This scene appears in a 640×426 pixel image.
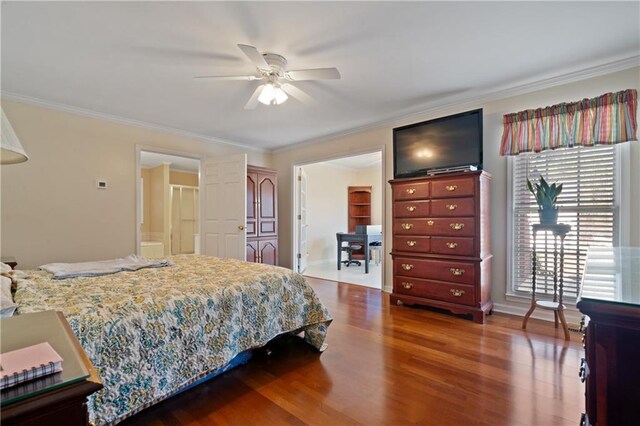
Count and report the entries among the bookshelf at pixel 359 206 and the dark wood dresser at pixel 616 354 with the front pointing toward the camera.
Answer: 1

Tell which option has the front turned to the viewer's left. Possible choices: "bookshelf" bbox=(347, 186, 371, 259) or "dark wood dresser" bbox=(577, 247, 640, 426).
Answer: the dark wood dresser

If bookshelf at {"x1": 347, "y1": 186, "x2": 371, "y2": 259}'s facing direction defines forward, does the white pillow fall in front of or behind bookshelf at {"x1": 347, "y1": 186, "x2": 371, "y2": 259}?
in front

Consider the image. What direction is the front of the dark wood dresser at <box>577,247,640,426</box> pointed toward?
to the viewer's left

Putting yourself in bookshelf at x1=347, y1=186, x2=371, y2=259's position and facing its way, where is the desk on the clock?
The desk is roughly at 12 o'clock from the bookshelf.

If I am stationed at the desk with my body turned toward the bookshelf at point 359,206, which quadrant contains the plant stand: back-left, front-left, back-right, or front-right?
back-right

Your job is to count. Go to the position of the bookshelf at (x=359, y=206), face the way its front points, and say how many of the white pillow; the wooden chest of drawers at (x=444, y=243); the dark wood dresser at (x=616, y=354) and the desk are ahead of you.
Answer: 4

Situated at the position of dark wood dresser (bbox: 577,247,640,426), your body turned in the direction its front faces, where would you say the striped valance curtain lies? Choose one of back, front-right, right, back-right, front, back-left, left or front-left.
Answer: right

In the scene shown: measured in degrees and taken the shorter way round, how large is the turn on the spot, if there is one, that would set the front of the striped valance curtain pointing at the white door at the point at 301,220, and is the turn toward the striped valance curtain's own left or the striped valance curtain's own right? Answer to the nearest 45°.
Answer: approximately 45° to the striped valance curtain's own right

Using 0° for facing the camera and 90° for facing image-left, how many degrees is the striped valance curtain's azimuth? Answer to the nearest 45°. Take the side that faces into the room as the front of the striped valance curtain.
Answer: approximately 45°

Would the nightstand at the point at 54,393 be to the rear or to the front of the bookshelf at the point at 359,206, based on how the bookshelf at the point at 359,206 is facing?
to the front

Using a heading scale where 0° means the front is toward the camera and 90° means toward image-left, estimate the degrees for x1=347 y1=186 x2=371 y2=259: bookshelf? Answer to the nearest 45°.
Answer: approximately 0°

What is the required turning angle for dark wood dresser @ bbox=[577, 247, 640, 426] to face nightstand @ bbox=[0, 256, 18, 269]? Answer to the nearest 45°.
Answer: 0° — it already faces it

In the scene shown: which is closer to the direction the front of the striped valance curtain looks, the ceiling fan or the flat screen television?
the ceiling fan
